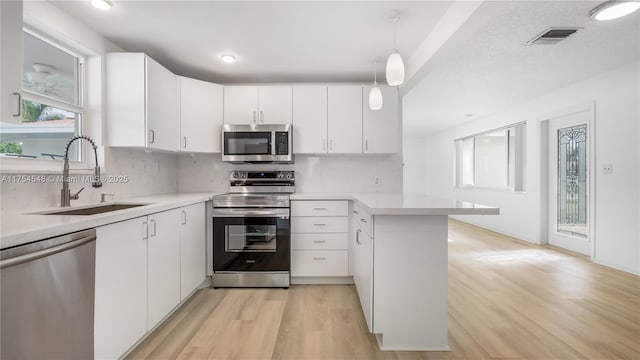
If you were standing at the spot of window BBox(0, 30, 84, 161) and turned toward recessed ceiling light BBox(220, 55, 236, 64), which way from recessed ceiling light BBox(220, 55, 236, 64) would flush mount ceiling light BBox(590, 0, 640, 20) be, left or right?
right

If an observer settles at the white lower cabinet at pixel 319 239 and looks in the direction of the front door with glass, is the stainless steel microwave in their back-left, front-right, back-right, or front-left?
back-left

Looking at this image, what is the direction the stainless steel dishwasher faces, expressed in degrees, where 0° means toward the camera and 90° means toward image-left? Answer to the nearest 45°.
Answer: approximately 315°

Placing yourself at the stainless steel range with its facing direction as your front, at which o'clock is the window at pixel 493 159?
The window is roughly at 8 o'clock from the stainless steel range.

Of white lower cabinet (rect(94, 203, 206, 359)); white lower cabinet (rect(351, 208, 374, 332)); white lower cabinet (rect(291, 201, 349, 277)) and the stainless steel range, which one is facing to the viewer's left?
white lower cabinet (rect(351, 208, 374, 332))

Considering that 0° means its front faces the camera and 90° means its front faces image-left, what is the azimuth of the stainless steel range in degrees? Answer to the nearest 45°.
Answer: approximately 0°

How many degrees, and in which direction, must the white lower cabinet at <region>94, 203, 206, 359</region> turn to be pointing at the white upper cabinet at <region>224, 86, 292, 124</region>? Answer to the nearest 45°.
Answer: approximately 90° to its left

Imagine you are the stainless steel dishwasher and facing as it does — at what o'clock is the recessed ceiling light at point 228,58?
The recessed ceiling light is roughly at 9 o'clock from the stainless steel dishwasher.

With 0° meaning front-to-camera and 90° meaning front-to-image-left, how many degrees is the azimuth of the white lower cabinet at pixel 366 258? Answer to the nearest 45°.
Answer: approximately 90°

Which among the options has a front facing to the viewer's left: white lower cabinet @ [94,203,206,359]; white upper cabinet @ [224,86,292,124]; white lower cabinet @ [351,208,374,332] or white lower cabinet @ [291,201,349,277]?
white lower cabinet @ [351,208,374,332]
